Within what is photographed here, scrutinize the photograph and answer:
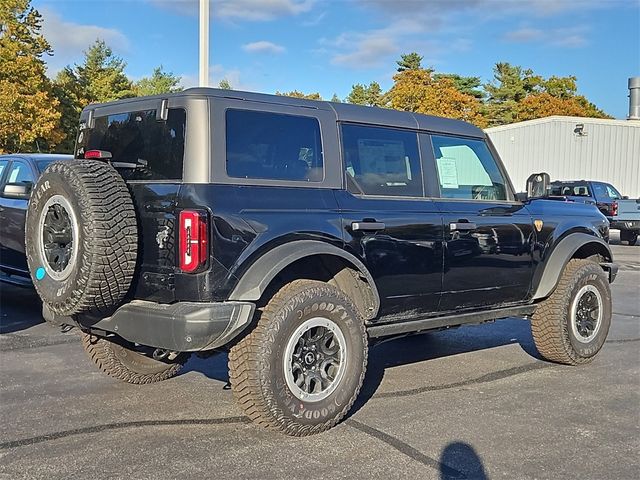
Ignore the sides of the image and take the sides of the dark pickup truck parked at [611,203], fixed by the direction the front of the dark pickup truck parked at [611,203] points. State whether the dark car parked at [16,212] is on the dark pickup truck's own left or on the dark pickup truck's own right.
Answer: on the dark pickup truck's own left

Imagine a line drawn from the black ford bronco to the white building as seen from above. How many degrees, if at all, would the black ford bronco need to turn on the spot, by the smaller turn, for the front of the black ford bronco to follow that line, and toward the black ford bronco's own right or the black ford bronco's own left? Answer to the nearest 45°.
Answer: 0° — it already faces it

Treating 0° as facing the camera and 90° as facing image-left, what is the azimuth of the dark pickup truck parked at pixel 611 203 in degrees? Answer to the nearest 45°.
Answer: approximately 135°

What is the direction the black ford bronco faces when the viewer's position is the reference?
facing away from the viewer and to the right of the viewer

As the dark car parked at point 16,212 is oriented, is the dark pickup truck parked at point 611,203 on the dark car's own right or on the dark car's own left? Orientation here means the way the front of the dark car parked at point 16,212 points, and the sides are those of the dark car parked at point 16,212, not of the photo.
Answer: on the dark car's own left

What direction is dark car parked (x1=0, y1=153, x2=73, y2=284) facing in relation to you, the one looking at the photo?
facing the viewer and to the right of the viewer

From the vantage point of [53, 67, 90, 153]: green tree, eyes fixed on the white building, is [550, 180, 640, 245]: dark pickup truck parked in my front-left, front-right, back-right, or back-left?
front-right

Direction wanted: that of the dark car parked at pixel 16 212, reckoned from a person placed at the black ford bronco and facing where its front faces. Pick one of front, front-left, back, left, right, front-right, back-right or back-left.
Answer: left
